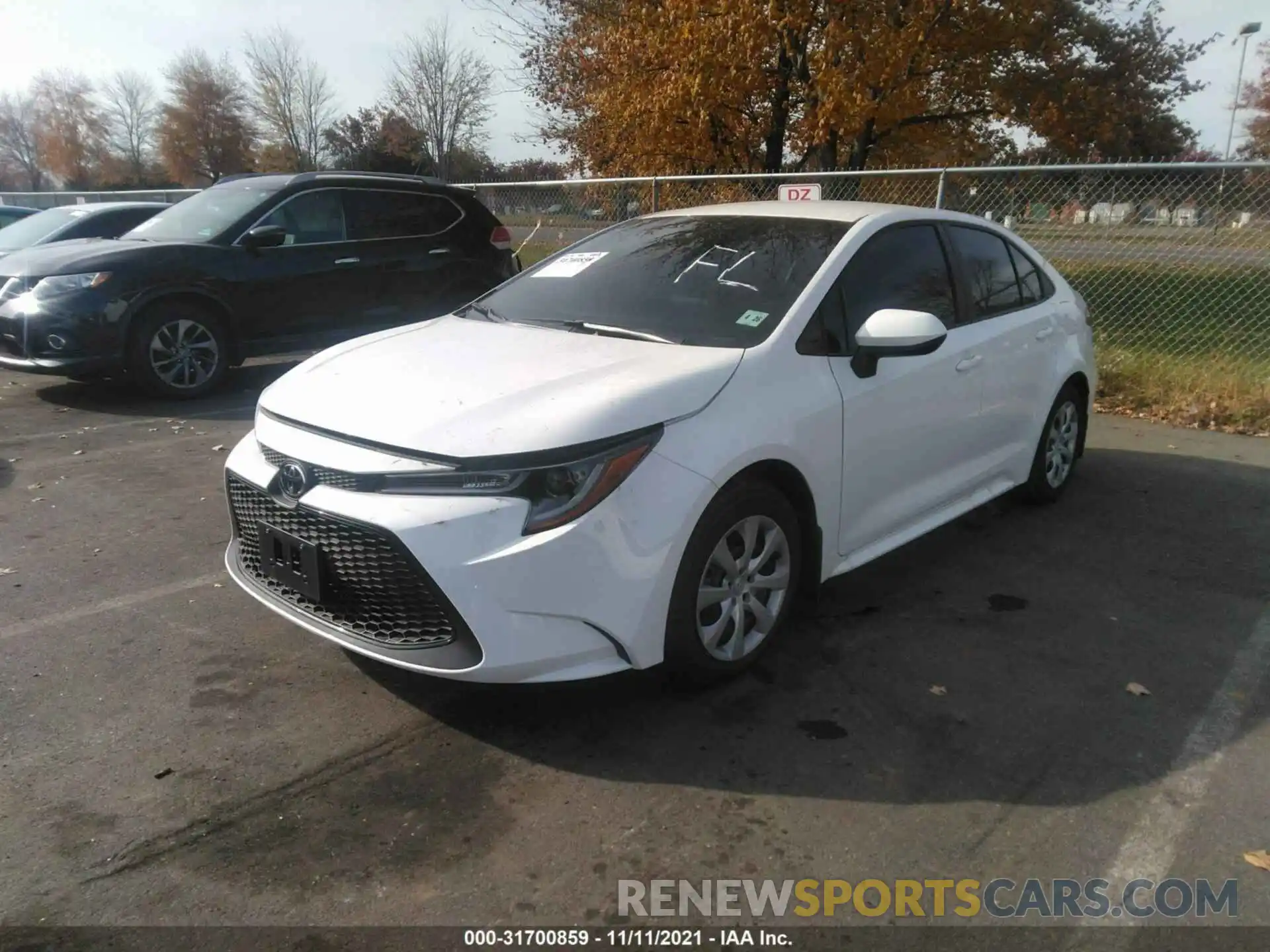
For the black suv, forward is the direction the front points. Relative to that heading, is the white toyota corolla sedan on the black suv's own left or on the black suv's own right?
on the black suv's own left

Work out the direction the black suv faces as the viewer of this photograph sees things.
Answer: facing the viewer and to the left of the viewer

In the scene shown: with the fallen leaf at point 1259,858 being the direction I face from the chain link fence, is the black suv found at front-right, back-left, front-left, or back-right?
front-right

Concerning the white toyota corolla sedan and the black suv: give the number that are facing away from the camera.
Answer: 0

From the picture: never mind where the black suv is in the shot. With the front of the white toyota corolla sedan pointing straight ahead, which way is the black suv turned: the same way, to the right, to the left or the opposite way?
the same way

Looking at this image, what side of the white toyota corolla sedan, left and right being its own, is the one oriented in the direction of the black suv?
right

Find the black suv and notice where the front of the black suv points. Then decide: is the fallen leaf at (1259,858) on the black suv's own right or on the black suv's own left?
on the black suv's own left
